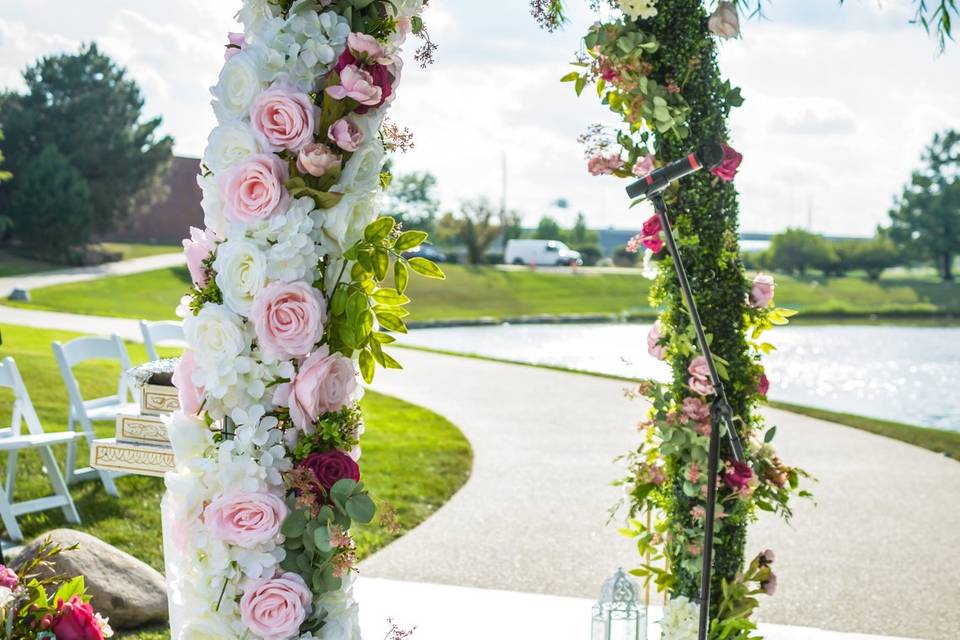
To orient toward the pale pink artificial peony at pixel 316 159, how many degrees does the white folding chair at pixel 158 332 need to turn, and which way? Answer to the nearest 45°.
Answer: approximately 45° to its right

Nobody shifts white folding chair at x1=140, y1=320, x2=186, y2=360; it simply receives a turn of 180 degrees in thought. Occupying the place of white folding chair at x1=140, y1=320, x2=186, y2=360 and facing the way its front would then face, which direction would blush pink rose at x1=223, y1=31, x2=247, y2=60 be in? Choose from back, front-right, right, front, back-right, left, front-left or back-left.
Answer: back-left

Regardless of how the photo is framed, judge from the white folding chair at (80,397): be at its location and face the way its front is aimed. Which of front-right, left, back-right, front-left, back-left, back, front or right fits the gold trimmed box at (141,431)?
front-right

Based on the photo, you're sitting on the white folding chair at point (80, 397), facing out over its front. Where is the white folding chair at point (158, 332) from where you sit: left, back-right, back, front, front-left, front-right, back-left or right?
left

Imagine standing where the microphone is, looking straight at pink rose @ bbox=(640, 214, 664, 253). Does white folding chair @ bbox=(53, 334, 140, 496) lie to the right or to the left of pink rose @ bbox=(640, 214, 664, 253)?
left

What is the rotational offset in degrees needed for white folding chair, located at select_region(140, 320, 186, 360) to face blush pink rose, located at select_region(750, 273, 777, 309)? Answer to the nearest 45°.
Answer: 0° — it already faces it

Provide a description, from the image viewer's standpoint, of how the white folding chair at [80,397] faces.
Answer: facing the viewer and to the right of the viewer

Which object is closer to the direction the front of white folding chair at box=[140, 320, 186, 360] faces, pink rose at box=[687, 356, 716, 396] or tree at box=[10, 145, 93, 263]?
the pink rose

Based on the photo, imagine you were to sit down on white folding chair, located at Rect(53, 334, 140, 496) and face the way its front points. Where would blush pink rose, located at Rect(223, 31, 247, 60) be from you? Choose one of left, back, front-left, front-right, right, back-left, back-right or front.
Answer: front-right

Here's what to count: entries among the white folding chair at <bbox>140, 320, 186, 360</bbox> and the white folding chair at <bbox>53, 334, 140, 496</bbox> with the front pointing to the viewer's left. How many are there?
0

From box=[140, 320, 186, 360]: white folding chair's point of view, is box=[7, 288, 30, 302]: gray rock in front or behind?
behind
